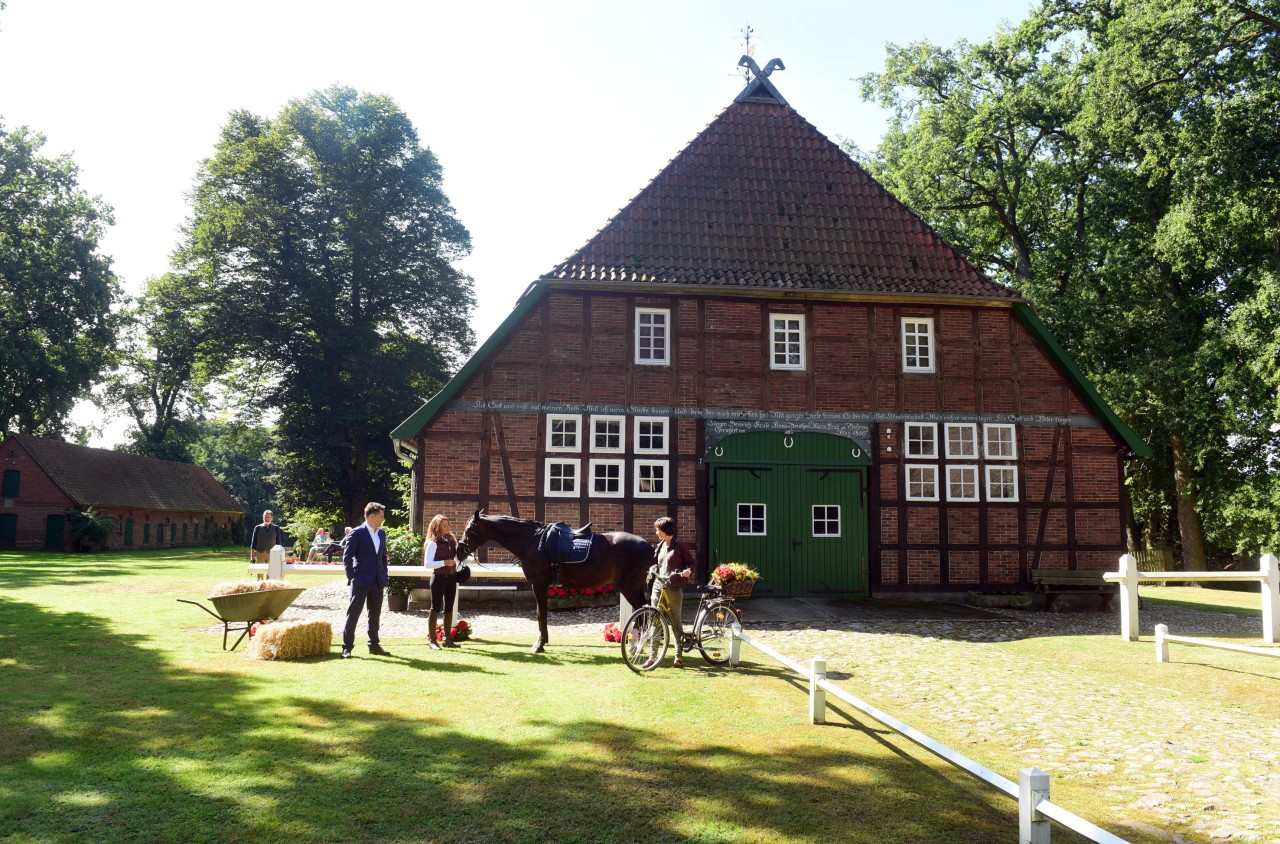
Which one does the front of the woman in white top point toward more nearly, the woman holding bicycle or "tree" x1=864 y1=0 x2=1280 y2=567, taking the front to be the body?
the woman holding bicycle

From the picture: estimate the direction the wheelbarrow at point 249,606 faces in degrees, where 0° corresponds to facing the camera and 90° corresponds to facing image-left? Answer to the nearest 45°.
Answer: approximately 270°

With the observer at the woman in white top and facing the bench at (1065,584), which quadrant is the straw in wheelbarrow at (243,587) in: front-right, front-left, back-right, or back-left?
back-left

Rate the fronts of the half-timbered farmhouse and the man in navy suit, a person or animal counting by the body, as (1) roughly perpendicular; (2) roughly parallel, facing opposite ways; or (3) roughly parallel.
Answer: roughly perpendicular

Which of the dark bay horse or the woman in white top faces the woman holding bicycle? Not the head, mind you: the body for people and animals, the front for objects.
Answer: the woman in white top

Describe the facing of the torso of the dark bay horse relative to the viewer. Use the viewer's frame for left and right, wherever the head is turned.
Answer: facing to the left of the viewer

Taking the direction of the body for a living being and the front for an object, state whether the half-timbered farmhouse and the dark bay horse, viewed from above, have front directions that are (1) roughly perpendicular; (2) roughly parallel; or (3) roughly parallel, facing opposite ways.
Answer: roughly perpendicular

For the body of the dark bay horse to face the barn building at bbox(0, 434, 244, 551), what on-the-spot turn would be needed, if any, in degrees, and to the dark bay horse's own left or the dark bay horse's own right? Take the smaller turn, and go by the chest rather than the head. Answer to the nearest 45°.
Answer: approximately 45° to the dark bay horse's own right

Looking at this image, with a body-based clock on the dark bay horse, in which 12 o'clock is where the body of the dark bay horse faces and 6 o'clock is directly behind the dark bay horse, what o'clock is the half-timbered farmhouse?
The half-timbered farmhouse is roughly at 4 o'clock from the dark bay horse.

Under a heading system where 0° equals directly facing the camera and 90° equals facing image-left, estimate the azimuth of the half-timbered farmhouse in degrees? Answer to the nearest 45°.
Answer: approximately 0°

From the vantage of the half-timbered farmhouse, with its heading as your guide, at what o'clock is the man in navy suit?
The man in navy suit is roughly at 1 o'clock from the half-timbered farmhouse.

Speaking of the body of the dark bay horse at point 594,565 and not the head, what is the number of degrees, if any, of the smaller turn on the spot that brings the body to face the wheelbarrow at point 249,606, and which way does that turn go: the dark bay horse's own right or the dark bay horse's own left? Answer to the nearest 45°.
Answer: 0° — it already faces it

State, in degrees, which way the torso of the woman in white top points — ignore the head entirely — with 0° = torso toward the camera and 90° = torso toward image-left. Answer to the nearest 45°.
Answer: approximately 315°

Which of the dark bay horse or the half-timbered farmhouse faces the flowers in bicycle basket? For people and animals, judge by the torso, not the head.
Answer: the half-timbered farmhouse
